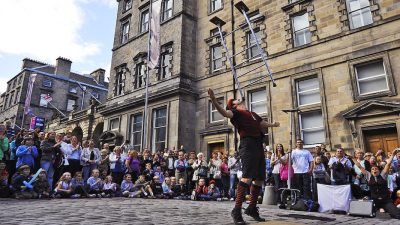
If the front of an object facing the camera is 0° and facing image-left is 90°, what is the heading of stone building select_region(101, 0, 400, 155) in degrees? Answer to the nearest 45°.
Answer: approximately 45°

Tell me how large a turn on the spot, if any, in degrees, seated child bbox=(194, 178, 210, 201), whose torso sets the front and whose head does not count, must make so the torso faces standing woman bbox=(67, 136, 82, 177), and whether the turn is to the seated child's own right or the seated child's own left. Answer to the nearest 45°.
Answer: approximately 90° to the seated child's own right

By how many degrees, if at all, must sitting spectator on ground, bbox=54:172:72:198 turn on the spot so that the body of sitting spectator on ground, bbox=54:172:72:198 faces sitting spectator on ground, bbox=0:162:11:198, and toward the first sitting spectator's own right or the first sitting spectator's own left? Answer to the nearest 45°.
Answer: approximately 135° to the first sitting spectator's own right

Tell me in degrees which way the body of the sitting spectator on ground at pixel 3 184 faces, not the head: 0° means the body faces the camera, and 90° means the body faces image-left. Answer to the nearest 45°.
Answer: approximately 315°

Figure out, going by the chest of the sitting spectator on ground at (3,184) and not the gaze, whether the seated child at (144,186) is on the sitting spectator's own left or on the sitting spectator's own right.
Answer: on the sitting spectator's own left

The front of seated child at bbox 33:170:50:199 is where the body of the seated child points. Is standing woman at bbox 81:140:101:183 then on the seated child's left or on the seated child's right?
on the seated child's left

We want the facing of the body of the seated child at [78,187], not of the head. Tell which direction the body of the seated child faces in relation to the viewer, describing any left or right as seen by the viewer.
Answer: facing the viewer and to the right of the viewer

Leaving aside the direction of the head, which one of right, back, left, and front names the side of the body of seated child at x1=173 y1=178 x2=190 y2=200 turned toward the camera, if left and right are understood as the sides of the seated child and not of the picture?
front

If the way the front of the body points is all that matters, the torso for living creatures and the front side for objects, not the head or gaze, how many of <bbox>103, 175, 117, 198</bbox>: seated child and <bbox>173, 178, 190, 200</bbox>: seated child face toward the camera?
2

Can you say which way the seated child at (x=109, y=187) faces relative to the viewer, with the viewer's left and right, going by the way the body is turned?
facing the viewer
